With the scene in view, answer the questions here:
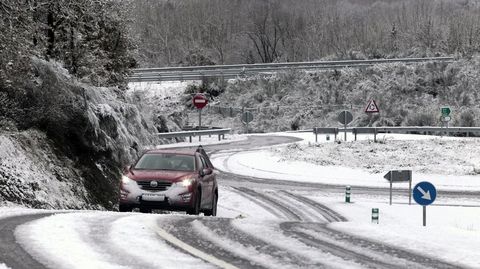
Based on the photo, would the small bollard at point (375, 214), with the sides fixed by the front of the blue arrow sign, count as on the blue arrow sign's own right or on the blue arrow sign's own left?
on the blue arrow sign's own right

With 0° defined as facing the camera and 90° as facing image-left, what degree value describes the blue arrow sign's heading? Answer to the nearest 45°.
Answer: approximately 0°
